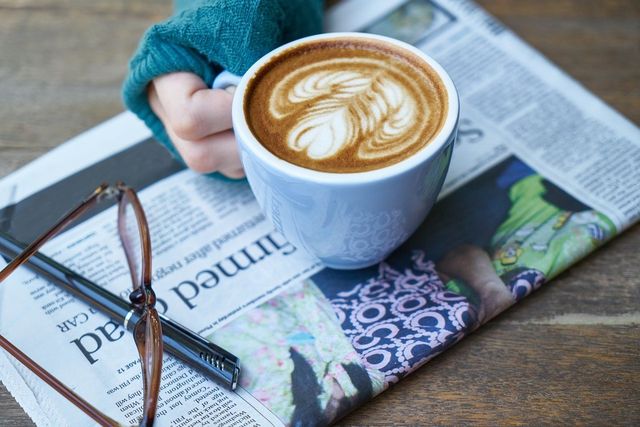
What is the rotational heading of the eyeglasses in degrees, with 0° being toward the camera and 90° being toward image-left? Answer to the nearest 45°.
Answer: approximately 270°
